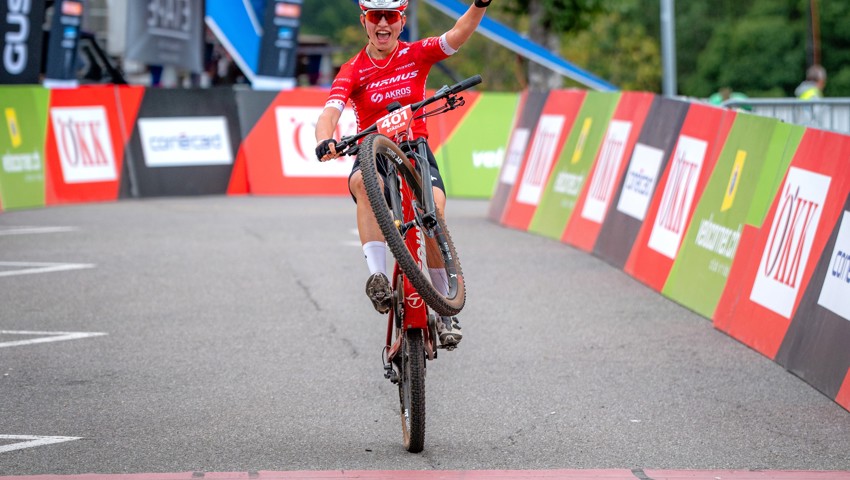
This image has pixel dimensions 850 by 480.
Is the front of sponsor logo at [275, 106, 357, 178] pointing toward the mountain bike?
yes

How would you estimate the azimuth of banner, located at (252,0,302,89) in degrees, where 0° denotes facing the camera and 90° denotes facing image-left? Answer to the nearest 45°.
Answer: approximately 0°

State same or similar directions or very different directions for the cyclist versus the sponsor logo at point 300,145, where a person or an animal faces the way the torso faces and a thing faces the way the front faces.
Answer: same or similar directions

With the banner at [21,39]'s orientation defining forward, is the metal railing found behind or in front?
in front

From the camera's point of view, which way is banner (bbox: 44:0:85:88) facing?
toward the camera

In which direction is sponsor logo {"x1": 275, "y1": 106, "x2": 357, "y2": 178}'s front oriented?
toward the camera

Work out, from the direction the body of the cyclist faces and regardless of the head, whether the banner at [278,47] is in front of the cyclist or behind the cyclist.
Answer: behind

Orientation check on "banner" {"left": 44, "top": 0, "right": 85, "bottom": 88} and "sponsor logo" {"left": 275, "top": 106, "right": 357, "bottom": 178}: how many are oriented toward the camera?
2

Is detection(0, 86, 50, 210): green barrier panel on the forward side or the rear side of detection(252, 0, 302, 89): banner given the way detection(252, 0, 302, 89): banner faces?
on the forward side

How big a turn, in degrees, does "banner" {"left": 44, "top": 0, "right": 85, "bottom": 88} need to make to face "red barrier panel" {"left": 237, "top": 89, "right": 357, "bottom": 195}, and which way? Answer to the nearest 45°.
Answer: approximately 45° to its left

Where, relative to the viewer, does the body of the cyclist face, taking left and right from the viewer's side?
facing the viewer
